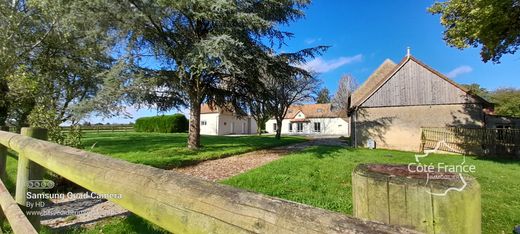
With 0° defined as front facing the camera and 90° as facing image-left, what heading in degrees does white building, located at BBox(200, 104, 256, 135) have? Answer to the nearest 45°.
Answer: approximately 315°

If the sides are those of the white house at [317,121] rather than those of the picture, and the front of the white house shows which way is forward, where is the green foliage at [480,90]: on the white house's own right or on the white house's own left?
on the white house's own left

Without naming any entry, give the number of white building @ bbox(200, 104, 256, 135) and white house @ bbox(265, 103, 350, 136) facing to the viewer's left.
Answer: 0

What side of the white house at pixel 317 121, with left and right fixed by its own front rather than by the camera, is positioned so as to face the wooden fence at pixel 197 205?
front

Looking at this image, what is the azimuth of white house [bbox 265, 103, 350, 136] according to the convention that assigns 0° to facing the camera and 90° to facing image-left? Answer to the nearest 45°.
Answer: approximately 0°

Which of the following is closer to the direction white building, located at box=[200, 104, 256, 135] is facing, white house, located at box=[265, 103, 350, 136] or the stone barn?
the stone barn

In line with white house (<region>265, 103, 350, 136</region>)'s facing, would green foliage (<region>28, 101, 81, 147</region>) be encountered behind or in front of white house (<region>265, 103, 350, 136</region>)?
in front

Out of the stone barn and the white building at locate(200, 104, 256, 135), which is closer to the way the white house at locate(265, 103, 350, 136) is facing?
the stone barn

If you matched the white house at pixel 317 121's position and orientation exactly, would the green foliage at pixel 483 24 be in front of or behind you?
in front

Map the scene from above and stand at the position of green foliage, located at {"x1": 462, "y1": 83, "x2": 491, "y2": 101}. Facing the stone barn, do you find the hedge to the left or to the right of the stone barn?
right

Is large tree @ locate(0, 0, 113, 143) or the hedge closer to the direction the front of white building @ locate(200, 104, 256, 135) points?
the large tree
